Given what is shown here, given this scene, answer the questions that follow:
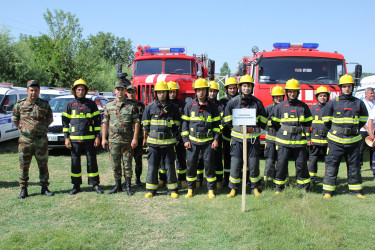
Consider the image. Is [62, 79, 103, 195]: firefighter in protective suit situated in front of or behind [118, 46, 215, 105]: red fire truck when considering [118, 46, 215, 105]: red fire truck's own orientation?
in front

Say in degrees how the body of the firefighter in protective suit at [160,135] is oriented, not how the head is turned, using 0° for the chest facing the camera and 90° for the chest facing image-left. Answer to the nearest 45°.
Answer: approximately 0°

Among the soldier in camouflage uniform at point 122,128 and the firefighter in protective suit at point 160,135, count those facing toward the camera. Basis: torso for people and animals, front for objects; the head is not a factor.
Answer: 2

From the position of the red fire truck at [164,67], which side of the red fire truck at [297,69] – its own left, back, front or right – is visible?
right

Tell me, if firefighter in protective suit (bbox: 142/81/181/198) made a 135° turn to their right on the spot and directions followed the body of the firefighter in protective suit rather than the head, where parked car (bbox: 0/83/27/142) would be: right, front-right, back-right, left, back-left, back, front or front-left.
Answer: front

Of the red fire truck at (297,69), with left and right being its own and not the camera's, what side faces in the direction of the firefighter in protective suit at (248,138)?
front

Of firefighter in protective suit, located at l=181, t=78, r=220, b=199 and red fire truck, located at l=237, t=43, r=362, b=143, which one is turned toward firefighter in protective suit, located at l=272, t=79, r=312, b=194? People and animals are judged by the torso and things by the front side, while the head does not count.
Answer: the red fire truck

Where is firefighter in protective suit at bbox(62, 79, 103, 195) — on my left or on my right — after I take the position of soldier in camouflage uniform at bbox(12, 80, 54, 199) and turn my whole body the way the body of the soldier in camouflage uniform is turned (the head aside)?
on my left

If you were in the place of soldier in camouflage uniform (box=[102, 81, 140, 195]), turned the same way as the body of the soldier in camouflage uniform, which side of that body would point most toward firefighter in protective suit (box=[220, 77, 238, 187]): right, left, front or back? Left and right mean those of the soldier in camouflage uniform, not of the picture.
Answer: left

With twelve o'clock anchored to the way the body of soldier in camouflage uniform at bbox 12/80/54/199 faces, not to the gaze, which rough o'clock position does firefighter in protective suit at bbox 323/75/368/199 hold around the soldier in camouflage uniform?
The firefighter in protective suit is roughly at 10 o'clock from the soldier in camouflage uniform.
